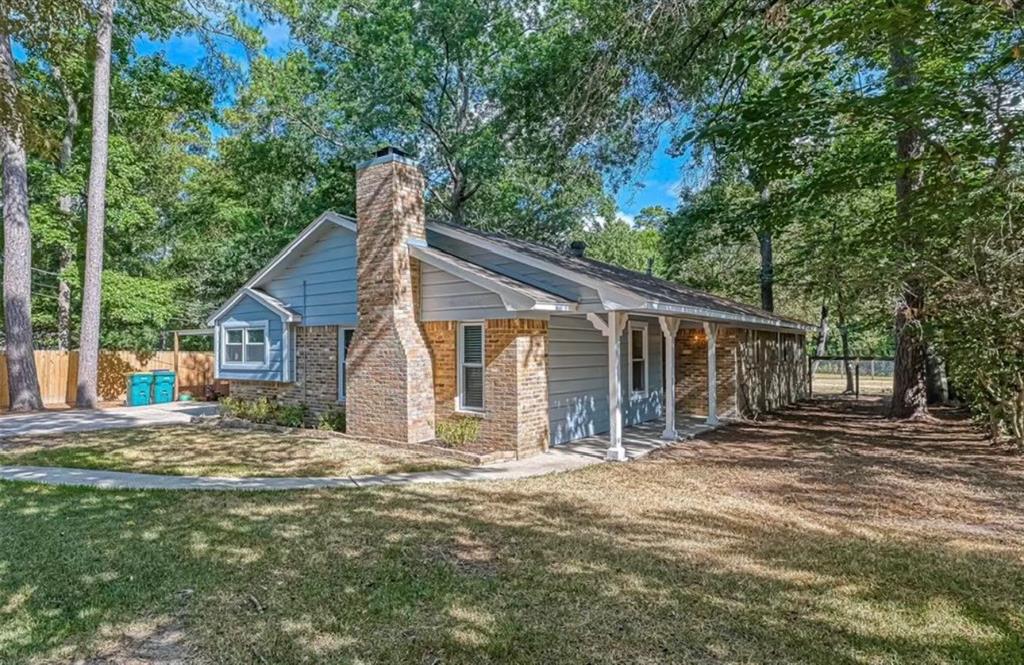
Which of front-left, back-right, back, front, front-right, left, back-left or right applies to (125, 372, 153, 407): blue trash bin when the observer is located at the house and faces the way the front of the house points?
back

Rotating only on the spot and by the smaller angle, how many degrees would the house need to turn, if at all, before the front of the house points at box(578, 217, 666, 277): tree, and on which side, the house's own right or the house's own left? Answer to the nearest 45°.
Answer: approximately 135° to the house's own left

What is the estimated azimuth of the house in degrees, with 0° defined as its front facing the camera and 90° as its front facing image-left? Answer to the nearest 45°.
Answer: approximately 315°

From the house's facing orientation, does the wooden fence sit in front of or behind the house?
behind

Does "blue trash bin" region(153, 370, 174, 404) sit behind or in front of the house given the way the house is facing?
behind
